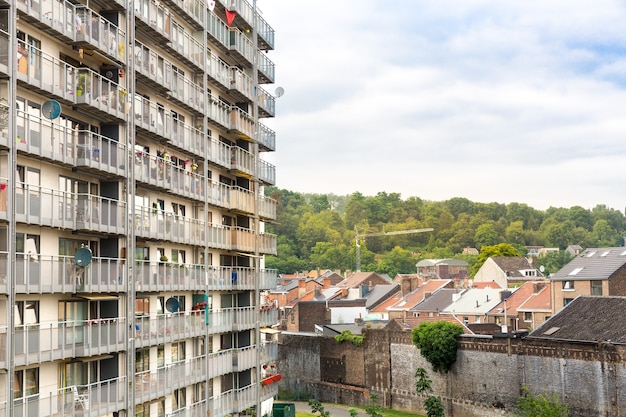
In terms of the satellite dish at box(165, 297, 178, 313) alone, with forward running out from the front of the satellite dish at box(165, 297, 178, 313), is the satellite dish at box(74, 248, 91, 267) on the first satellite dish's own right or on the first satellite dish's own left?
on the first satellite dish's own right

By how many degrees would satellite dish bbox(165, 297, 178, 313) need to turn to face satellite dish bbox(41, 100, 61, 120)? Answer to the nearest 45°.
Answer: approximately 45° to its right

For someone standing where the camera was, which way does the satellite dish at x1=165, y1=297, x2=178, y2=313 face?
facing the viewer and to the right of the viewer
